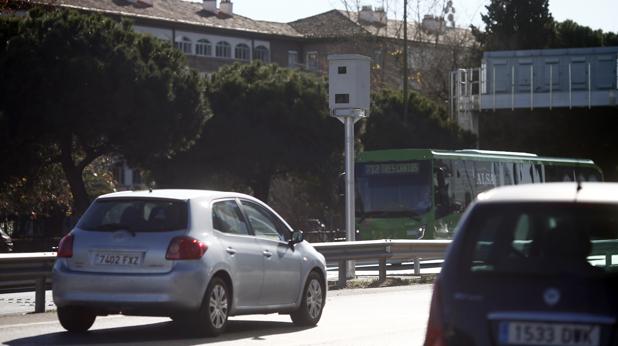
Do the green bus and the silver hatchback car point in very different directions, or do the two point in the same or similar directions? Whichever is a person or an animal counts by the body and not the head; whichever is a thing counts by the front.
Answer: very different directions

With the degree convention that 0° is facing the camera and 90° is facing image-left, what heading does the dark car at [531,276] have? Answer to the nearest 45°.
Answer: approximately 180°

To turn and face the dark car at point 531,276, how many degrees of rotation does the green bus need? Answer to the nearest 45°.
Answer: approximately 45° to its left

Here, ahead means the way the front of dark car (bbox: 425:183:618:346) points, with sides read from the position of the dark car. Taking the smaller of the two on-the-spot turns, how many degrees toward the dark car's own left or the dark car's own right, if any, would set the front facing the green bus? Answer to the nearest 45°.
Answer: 0° — it already faces it

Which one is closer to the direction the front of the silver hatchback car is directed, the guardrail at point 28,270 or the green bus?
the green bus

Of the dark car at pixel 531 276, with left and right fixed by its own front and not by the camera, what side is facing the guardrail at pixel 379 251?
front

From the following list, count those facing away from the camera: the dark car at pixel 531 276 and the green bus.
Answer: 1

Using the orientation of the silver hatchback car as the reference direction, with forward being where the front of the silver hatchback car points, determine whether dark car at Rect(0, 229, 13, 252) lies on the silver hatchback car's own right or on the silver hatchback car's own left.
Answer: on the silver hatchback car's own left

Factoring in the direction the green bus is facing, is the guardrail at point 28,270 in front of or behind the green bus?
in front

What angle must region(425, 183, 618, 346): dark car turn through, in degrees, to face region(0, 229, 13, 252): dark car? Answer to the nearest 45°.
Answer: approximately 45° to its left

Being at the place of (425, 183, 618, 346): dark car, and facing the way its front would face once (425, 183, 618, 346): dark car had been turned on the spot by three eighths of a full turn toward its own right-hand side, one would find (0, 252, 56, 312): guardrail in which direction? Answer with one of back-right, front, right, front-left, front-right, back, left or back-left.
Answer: back

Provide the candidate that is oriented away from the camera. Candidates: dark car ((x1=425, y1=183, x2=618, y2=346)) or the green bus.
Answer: the dark car

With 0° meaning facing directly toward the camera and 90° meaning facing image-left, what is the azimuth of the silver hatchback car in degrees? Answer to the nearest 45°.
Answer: approximately 225°
